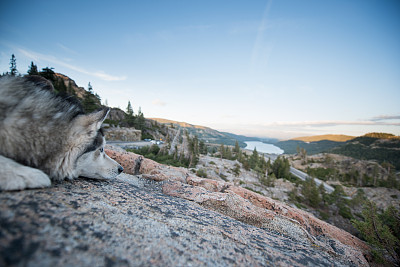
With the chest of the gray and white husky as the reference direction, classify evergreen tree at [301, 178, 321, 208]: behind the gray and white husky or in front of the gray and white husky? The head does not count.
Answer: in front

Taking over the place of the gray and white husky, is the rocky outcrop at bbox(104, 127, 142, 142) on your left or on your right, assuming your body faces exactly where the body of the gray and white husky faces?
on your left

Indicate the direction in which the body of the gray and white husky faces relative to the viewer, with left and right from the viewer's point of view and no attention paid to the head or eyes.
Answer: facing to the right of the viewer

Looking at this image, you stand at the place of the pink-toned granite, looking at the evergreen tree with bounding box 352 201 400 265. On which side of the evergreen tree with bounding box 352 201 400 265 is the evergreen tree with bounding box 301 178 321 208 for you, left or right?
left
